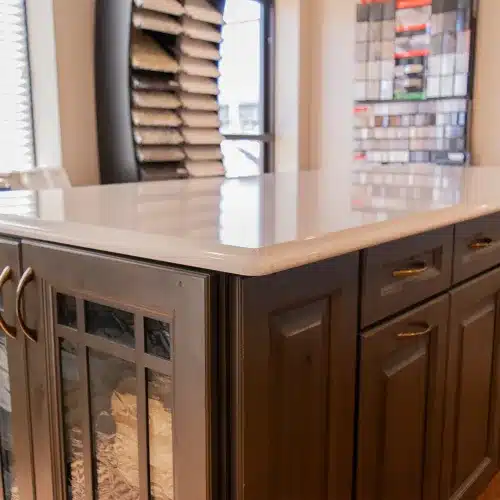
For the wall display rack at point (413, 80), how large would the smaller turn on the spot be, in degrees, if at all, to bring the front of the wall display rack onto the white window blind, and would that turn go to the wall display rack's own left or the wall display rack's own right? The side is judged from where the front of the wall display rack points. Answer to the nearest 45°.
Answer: approximately 45° to the wall display rack's own right

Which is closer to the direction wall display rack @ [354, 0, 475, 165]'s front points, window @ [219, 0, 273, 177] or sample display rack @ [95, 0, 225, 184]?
the sample display rack

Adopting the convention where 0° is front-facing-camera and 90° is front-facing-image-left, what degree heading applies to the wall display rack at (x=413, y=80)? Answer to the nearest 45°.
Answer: approximately 0°

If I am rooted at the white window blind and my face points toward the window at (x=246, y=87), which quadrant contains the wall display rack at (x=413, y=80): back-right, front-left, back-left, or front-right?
front-right

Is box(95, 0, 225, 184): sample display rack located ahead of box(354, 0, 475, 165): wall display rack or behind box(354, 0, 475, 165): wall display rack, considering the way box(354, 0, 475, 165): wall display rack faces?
ahead

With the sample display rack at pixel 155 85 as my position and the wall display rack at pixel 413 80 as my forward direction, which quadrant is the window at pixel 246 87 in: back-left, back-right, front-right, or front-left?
front-left

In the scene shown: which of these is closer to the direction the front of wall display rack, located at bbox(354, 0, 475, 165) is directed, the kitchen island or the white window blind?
the kitchen island

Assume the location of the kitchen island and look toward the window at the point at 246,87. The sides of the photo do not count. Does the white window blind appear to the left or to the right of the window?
left

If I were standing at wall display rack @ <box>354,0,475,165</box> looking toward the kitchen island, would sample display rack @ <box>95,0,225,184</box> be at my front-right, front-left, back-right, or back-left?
front-right

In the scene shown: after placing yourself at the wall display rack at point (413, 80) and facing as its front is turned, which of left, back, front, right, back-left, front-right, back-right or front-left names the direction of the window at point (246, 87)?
right

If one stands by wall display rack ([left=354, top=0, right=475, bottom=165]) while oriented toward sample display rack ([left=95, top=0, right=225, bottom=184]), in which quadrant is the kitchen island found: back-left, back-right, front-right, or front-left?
front-left

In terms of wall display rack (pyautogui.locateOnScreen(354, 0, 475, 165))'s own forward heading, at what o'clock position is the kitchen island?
The kitchen island is roughly at 12 o'clock from the wall display rack.
